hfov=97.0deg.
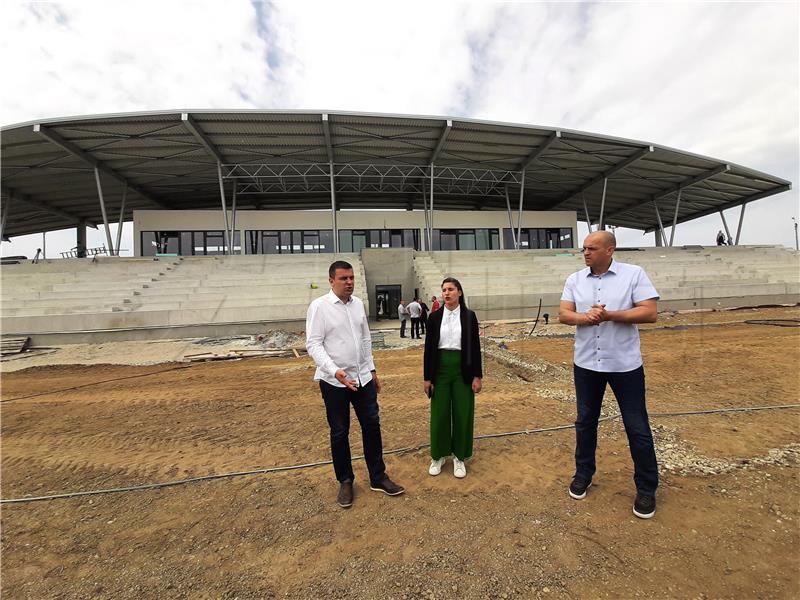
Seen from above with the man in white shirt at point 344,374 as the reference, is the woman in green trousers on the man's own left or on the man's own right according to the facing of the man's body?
on the man's own left

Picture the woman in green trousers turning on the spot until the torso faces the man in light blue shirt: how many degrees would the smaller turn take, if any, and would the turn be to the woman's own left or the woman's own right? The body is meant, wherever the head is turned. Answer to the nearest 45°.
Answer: approximately 90° to the woman's own left

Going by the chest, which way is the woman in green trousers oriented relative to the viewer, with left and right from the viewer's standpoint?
facing the viewer

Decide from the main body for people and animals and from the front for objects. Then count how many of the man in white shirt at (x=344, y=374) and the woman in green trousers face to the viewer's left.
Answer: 0

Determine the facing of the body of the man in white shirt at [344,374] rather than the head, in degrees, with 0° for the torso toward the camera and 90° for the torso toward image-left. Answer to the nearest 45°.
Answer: approximately 315°

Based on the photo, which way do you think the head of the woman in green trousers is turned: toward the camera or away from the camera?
toward the camera
